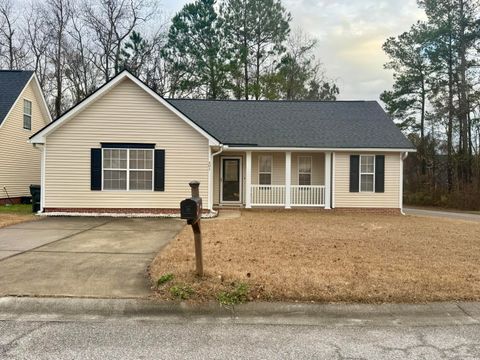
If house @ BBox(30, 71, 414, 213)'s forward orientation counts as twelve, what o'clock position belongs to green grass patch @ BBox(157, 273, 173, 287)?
The green grass patch is roughly at 12 o'clock from the house.

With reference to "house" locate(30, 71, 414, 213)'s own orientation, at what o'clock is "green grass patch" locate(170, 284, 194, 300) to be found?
The green grass patch is roughly at 12 o'clock from the house.

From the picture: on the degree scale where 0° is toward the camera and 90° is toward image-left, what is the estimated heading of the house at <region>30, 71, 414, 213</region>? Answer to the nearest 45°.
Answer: approximately 0°

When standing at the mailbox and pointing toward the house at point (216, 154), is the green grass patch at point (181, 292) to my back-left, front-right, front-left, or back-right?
back-left

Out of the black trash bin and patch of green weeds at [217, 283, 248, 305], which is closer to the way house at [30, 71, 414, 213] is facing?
the patch of green weeds

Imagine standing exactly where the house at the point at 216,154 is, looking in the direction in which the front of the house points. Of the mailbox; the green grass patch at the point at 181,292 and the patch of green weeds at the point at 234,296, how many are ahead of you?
3

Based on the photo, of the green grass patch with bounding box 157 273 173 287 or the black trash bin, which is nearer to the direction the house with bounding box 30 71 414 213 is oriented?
the green grass patch

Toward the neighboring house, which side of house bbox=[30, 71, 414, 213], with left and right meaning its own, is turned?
right

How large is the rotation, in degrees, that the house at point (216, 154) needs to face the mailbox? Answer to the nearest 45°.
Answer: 0° — it already faces it

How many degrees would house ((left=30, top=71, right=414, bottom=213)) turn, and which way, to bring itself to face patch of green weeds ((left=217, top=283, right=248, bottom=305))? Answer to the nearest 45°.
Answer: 0° — it already faces it

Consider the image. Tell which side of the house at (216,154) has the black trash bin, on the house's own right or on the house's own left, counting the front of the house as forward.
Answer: on the house's own right
